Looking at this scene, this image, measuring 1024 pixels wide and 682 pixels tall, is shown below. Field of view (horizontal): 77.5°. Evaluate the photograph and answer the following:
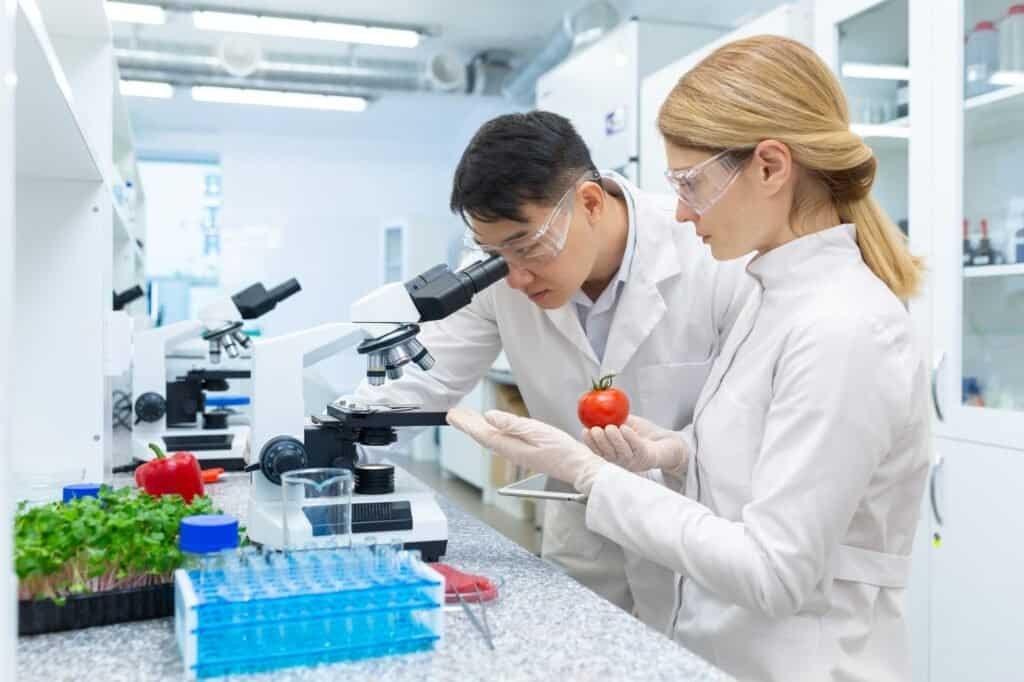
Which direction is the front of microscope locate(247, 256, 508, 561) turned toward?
to the viewer's right

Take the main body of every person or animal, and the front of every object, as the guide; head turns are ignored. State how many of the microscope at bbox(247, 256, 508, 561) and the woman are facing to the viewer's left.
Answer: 1

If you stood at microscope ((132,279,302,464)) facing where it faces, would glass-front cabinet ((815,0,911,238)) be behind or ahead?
ahead

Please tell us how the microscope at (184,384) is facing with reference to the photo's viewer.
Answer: facing to the right of the viewer

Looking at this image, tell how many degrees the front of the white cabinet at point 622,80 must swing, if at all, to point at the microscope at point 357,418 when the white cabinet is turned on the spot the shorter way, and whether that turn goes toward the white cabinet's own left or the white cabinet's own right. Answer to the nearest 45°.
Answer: approximately 45° to the white cabinet's own left

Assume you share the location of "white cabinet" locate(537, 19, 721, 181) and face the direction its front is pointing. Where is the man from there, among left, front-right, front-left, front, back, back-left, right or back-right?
front-left

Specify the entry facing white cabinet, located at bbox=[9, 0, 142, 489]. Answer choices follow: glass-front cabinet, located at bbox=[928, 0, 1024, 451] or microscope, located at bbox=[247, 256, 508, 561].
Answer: the glass-front cabinet

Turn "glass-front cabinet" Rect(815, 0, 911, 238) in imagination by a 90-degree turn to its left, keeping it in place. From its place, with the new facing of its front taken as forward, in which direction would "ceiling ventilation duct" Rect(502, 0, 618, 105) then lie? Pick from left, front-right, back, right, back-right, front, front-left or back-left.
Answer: back

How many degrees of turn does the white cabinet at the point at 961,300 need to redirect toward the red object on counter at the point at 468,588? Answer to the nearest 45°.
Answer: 0° — it already faces it

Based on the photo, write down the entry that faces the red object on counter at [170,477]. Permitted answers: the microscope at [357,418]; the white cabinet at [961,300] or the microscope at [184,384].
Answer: the white cabinet

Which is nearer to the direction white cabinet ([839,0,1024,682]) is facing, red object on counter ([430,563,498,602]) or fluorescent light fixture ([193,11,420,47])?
the red object on counter

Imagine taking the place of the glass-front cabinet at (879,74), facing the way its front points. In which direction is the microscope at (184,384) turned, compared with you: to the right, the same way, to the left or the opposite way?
the opposite way

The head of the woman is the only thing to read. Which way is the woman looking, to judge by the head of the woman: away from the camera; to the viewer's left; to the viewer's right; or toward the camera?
to the viewer's left
